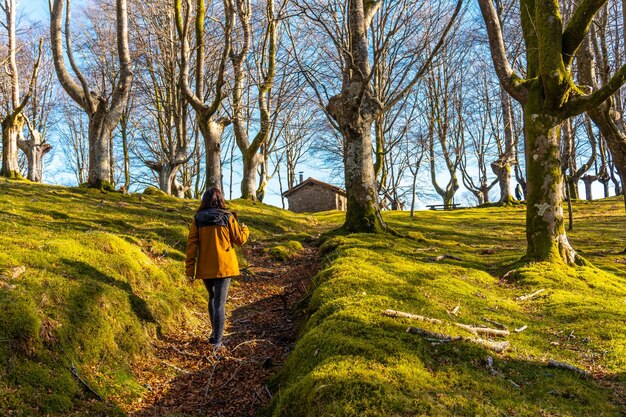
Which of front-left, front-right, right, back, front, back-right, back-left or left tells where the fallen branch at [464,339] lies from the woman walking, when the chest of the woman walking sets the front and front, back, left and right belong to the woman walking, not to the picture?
back-right

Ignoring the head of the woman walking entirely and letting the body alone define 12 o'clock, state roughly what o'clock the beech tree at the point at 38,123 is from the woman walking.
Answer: The beech tree is roughly at 11 o'clock from the woman walking.

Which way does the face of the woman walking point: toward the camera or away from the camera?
away from the camera

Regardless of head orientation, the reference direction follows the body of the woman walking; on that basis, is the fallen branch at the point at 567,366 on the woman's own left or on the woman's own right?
on the woman's own right

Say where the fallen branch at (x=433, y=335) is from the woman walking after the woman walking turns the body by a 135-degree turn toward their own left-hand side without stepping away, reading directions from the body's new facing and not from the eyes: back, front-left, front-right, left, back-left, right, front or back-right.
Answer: left

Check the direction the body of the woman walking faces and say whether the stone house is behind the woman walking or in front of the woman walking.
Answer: in front

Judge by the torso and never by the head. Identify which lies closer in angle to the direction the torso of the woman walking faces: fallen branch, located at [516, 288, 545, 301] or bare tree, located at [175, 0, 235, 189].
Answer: the bare tree

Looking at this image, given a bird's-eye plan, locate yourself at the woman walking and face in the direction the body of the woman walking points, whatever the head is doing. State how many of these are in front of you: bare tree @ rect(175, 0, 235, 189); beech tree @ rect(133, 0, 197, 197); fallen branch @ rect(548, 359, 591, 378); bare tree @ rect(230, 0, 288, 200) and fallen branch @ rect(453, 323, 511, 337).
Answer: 3

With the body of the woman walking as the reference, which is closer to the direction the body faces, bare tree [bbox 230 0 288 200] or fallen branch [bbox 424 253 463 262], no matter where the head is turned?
the bare tree

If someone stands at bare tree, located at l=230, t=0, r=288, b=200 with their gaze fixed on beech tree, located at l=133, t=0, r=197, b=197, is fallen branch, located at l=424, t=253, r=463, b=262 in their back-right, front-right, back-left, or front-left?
back-left

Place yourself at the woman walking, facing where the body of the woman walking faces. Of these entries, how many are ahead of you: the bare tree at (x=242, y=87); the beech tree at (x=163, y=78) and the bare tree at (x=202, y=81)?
3

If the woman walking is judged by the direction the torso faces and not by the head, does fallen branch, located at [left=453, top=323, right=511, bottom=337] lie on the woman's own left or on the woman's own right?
on the woman's own right

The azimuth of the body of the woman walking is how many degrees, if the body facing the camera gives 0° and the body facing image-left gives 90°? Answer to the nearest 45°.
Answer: approximately 180°

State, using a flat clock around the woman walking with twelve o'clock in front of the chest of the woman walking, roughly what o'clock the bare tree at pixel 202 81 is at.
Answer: The bare tree is roughly at 12 o'clock from the woman walking.

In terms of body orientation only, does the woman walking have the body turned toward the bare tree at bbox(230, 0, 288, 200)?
yes

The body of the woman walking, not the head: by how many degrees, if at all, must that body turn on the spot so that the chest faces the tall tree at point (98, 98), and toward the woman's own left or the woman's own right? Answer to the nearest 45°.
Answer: approximately 45° to the woman's own left
